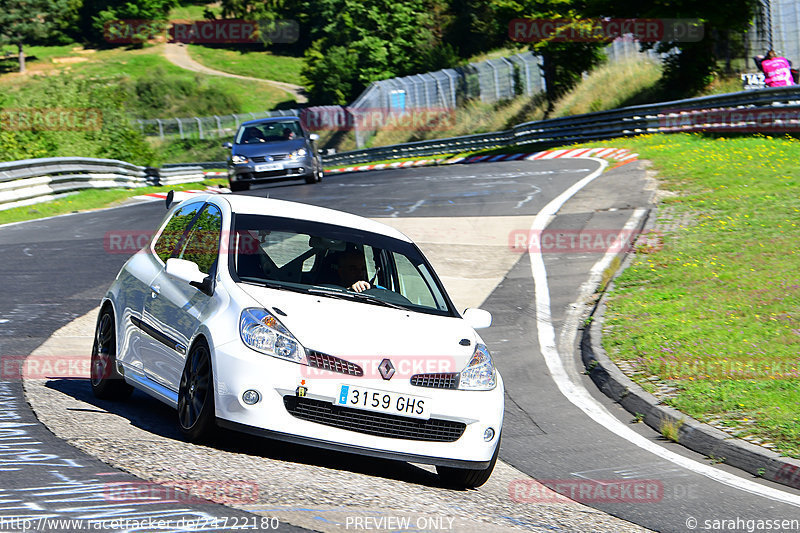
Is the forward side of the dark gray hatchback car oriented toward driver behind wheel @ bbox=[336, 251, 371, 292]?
yes

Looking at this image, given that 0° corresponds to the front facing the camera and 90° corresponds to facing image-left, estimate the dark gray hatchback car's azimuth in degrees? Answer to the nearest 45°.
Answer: approximately 0°

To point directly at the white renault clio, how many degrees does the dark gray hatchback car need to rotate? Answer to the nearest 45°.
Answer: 0° — it already faces it

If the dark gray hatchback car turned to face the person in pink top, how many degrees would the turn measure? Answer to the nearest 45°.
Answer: approximately 90° to its left

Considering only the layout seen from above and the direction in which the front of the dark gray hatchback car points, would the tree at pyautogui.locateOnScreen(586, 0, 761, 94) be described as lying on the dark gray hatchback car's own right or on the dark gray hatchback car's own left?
on the dark gray hatchback car's own left

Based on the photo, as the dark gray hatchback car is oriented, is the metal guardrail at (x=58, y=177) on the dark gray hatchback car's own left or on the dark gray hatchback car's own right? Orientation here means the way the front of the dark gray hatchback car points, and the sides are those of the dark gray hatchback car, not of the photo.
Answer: on the dark gray hatchback car's own right

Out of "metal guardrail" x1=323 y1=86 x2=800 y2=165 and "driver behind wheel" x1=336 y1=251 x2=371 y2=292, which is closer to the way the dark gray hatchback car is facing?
the driver behind wheel

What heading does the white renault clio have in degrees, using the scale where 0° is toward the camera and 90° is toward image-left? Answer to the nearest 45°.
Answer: approximately 315°
